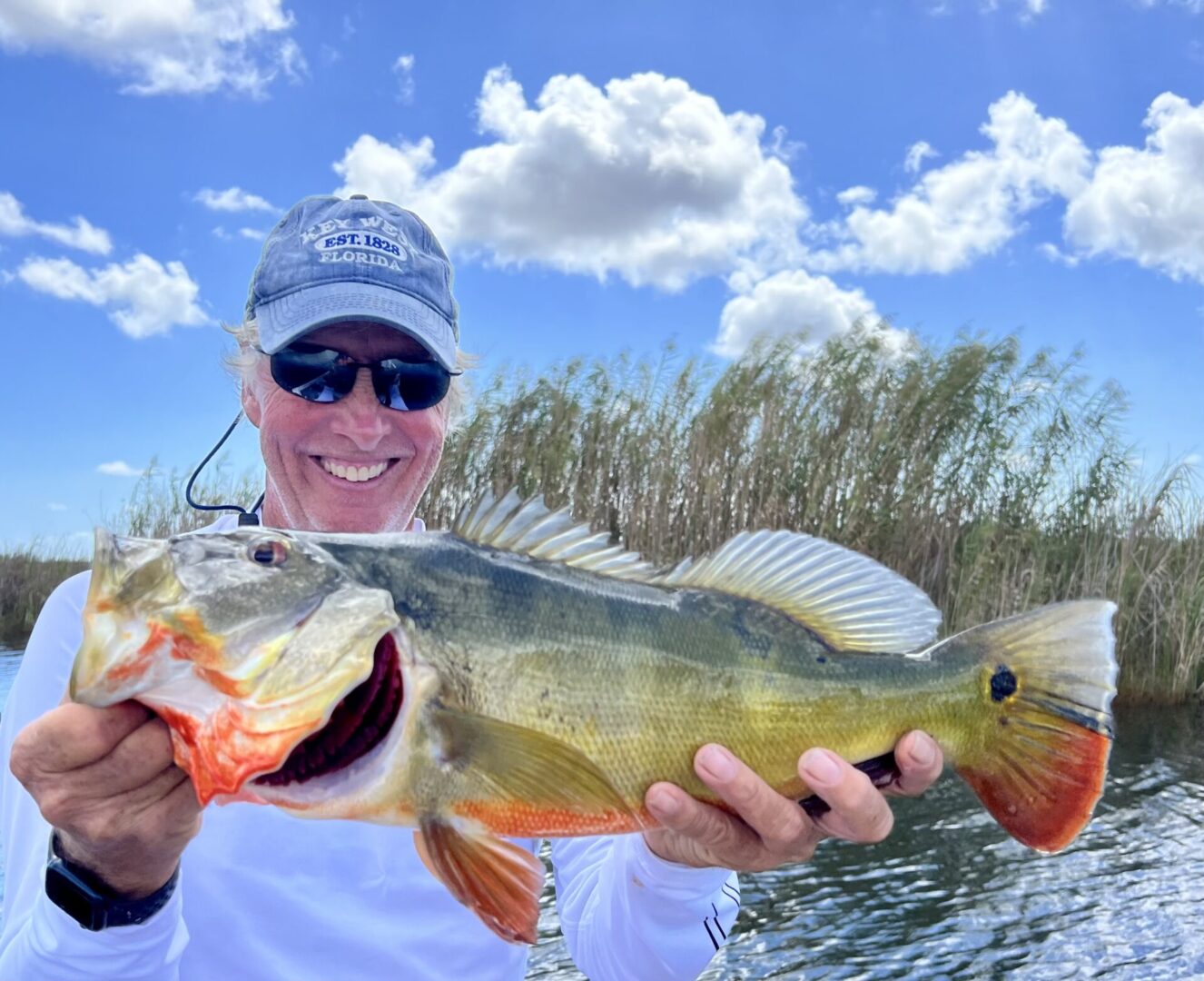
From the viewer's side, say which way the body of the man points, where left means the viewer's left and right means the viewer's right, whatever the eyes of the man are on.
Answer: facing the viewer
